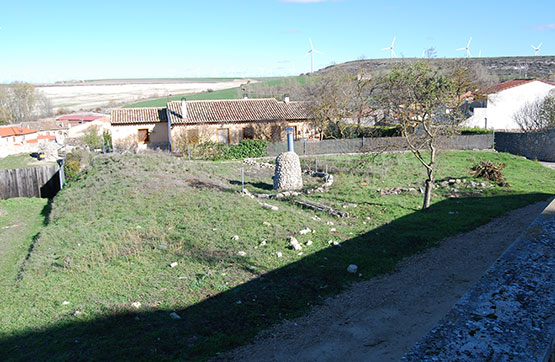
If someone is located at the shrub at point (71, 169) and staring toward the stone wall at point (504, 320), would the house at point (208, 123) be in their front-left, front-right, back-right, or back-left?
back-left

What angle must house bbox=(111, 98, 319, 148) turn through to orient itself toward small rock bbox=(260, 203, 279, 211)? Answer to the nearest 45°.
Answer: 0° — it already faces it

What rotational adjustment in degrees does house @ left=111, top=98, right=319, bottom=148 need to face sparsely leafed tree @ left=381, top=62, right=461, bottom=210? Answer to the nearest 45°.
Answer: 0° — it already faces it

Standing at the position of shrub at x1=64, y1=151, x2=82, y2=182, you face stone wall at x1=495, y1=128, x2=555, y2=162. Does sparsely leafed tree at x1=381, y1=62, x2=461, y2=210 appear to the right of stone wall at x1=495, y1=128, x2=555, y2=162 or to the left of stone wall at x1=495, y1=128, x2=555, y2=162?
right

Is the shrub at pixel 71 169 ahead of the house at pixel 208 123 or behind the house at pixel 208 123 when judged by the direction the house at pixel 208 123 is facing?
ahead

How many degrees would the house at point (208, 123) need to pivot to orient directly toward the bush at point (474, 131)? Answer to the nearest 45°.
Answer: approximately 90° to its left

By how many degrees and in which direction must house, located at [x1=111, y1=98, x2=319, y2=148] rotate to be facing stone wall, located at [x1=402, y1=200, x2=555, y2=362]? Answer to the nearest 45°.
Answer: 0° — it already faces it

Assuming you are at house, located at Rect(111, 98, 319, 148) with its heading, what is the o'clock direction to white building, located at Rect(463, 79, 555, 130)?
The white building is roughly at 9 o'clock from the house.

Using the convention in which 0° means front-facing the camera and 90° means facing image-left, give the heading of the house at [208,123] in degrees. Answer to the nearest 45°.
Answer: approximately 0°

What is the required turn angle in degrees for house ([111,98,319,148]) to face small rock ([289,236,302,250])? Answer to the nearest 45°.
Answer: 0° — it already faces it

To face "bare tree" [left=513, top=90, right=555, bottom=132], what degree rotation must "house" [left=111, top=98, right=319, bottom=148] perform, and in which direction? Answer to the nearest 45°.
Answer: approximately 90° to its left

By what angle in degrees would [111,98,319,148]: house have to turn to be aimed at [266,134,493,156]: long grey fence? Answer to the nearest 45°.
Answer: approximately 45° to its left
